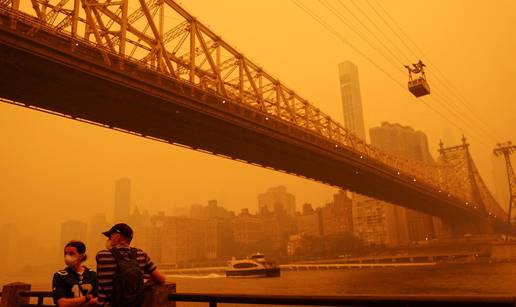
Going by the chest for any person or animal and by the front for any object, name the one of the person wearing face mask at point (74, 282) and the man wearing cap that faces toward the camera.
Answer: the person wearing face mask

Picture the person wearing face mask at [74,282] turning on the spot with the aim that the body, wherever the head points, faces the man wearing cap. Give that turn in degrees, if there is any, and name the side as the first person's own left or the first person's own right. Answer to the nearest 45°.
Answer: approximately 45° to the first person's own left

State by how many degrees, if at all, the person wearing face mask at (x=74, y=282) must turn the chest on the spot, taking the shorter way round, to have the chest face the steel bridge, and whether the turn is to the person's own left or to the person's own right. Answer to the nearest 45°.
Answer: approximately 180°

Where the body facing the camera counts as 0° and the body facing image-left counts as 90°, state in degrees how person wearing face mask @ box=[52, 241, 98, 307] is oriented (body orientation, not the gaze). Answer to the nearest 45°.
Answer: approximately 0°

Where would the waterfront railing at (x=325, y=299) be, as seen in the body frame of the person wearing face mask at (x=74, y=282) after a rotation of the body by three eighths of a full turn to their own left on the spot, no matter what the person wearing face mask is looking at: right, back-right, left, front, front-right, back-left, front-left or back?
right

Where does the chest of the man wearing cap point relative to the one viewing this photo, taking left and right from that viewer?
facing away from the viewer and to the left of the viewer

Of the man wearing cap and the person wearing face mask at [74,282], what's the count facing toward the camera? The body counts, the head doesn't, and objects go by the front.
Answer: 1
